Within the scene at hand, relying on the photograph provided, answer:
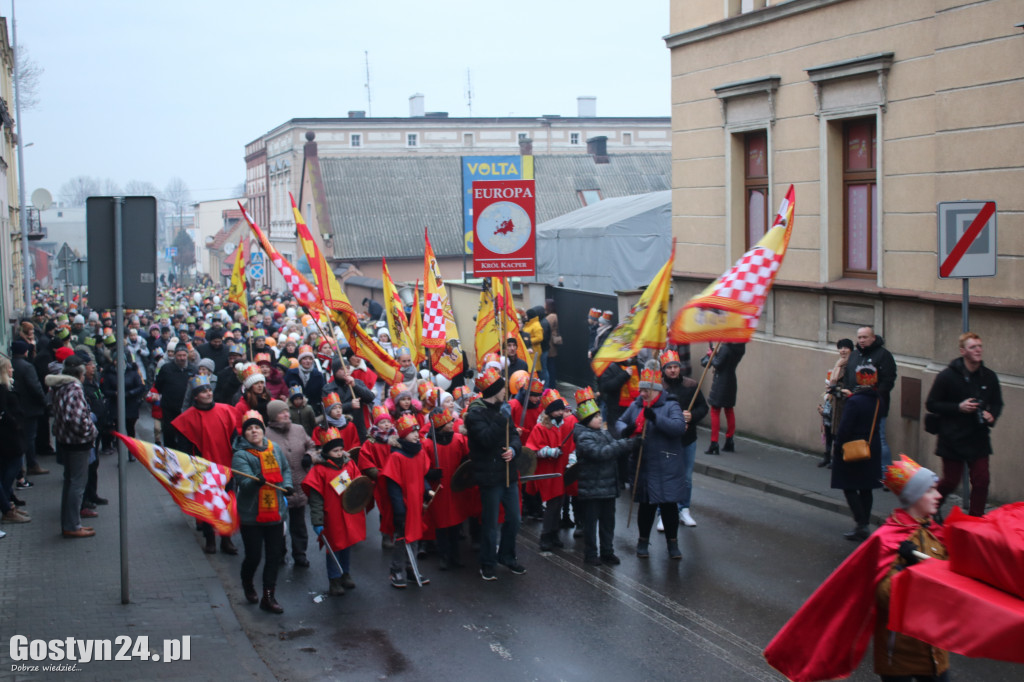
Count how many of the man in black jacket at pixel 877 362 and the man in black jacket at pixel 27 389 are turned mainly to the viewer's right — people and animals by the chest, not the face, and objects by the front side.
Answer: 1

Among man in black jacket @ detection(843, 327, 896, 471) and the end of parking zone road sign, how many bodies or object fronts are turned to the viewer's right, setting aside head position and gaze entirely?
0

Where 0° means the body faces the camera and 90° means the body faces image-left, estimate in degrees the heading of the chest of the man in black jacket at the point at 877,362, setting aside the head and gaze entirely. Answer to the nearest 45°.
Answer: approximately 45°

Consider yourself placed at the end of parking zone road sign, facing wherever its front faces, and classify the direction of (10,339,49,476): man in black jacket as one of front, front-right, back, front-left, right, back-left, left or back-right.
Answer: right

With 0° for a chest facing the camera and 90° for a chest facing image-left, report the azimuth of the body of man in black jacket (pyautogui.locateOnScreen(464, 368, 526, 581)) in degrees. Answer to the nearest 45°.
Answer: approximately 315°

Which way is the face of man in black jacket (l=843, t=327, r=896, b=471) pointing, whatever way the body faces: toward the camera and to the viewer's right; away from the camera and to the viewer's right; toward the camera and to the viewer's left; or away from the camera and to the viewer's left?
toward the camera and to the viewer's left

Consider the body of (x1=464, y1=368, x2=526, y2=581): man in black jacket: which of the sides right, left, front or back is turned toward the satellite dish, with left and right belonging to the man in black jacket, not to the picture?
back

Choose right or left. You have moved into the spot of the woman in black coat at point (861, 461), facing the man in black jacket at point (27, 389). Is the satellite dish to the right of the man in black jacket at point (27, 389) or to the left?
right

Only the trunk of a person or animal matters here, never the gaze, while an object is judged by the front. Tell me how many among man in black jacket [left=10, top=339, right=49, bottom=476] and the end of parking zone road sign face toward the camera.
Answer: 1

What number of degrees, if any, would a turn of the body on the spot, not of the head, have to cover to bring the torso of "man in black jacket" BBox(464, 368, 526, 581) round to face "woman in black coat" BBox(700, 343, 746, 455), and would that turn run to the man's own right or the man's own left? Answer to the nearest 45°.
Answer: approximately 90° to the man's own left

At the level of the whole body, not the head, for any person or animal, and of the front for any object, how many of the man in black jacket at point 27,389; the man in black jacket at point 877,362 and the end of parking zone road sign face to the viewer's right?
1

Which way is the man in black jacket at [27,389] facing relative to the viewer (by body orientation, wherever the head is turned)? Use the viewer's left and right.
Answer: facing to the right of the viewer

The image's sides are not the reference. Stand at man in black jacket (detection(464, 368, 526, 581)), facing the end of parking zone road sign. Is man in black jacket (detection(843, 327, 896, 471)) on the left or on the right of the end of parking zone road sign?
left
